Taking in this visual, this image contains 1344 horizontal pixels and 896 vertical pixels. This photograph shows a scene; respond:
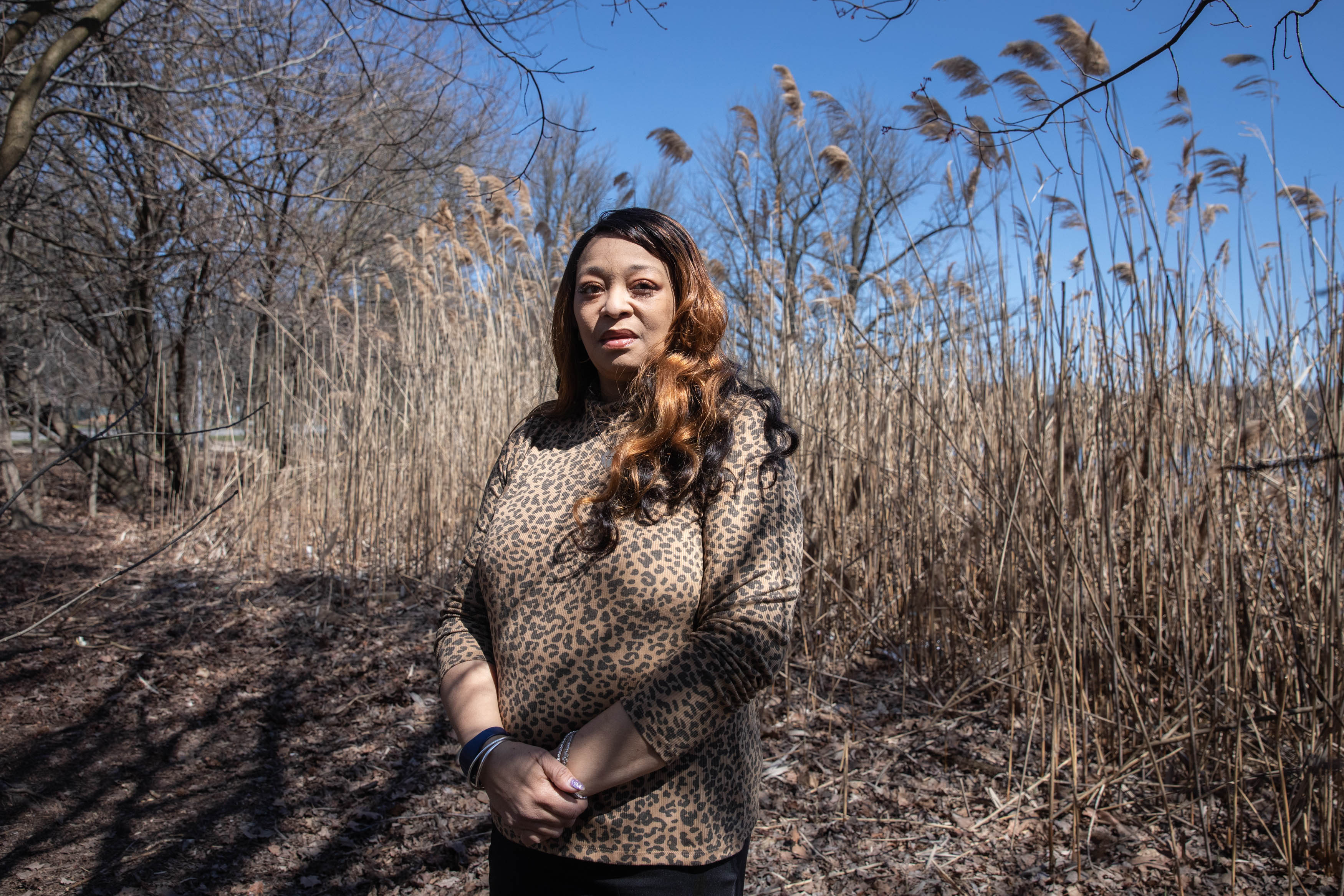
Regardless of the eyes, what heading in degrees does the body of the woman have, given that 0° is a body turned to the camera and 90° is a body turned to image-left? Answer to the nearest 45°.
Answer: approximately 45°

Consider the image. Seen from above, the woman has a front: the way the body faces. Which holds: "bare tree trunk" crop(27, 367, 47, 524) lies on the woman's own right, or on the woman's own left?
on the woman's own right

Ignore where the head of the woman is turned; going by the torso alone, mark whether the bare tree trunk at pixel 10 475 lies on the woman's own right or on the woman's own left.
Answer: on the woman's own right
